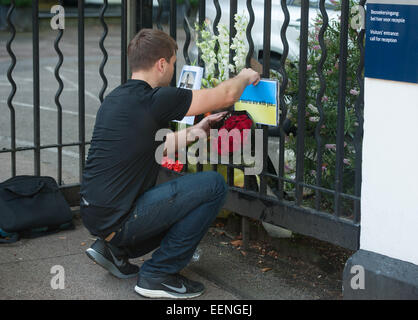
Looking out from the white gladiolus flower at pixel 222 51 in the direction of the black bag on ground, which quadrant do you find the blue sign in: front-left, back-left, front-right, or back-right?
back-left

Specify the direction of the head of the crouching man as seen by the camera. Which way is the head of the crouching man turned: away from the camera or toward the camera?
away from the camera

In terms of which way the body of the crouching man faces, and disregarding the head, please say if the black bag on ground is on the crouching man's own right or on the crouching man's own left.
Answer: on the crouching man's own left

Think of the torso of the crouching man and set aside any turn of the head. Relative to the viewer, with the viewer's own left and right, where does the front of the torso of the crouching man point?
facing away from the viewer and to the right of the viewer

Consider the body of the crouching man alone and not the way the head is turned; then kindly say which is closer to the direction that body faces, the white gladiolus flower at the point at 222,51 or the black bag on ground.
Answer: the white gladiolus flower

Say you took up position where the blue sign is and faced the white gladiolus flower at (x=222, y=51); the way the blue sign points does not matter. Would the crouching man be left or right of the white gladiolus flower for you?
left
